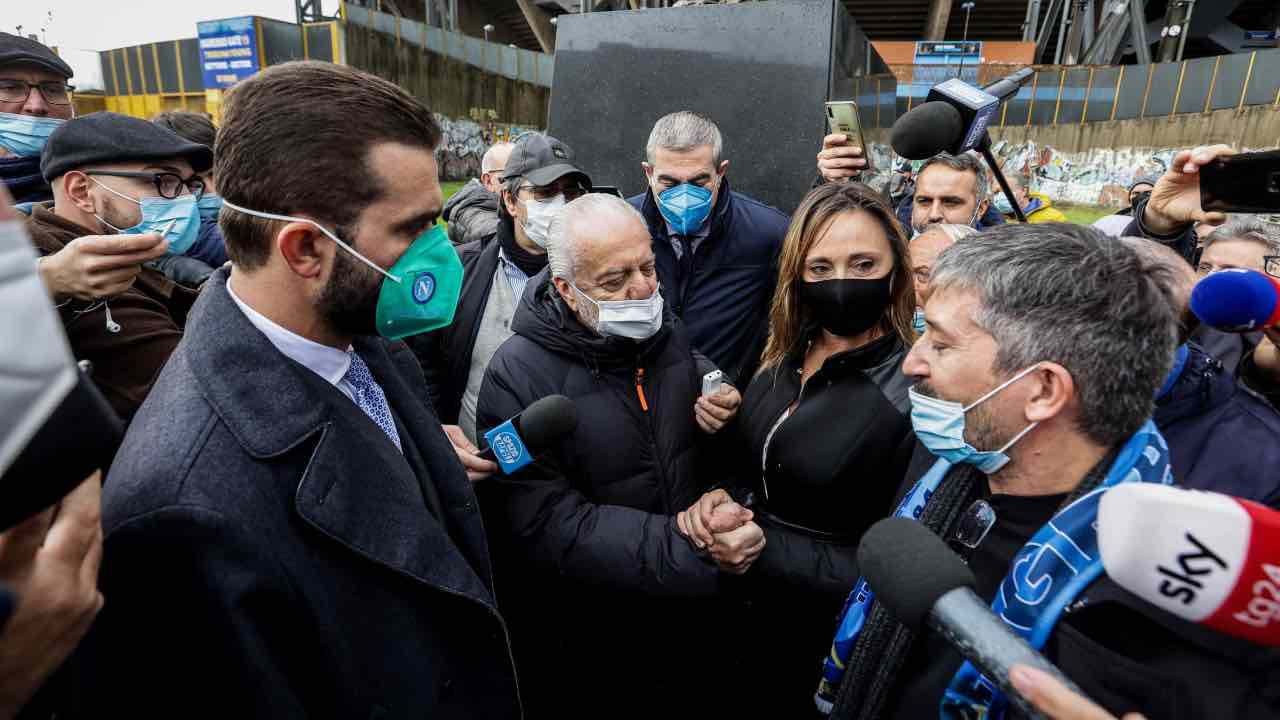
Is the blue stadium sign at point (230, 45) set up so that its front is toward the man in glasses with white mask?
yes

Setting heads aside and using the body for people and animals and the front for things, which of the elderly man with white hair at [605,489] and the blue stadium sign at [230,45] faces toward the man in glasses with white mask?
the blue stadium sign

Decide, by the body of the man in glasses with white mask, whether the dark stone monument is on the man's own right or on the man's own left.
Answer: on the man's own left

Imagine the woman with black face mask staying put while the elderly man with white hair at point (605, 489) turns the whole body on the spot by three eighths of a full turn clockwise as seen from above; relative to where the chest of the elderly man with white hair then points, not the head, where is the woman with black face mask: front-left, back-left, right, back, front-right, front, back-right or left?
back

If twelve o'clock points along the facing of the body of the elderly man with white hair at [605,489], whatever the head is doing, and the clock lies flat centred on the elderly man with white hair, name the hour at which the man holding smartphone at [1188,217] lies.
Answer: The man holding smartphone is roughly at 10 o'clock from the elderly man with white hair.

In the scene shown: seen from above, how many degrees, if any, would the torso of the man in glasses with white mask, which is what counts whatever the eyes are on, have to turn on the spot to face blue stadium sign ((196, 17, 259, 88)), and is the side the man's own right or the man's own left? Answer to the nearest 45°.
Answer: approximately 135° to the man's own left

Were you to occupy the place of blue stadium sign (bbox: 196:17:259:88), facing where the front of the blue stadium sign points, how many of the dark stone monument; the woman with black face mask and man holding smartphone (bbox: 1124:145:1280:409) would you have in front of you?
3

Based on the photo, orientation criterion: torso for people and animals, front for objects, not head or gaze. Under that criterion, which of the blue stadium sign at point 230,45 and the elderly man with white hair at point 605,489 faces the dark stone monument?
the blue stadium sign

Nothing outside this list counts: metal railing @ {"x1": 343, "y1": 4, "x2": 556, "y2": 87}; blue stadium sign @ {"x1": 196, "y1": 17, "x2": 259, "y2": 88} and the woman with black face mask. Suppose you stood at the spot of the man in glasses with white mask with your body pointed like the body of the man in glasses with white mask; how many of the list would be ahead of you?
1

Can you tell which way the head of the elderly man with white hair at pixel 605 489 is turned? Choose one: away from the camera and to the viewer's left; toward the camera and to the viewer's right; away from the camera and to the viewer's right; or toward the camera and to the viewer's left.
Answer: toward the camera and to the viewer's right

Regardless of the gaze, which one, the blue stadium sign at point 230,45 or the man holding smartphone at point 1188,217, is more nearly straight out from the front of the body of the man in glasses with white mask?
the man holding smartphone

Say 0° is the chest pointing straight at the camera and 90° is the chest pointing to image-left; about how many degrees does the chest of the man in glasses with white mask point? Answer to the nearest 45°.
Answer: approximately 315°

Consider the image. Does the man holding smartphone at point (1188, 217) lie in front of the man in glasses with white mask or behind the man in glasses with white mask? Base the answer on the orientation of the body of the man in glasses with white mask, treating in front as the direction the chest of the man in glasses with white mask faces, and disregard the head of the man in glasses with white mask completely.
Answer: in front

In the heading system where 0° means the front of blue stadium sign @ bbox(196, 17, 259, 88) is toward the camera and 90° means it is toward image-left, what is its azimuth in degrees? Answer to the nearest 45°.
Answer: approximately 0°
